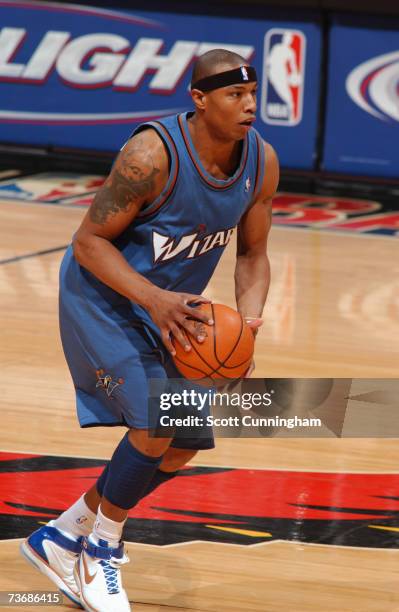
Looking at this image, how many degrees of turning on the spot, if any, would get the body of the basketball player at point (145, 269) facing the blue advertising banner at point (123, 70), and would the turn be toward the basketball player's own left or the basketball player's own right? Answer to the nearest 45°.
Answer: approximately 135° to the basketball player's own left

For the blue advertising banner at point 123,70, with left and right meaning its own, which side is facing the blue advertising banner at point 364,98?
left

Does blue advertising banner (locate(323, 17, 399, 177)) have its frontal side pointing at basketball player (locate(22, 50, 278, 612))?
yes

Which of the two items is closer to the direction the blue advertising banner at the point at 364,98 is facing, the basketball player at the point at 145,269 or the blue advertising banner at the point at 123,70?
the basketball player

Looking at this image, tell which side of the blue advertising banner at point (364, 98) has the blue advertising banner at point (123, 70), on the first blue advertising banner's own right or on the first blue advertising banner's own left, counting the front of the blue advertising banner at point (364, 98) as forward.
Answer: on the first blue advertising banner's own right

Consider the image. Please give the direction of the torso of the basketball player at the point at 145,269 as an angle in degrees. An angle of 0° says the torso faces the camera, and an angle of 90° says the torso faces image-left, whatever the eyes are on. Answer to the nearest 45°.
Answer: approximately 315°

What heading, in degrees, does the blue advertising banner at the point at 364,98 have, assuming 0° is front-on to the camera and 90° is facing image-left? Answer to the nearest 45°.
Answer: approximately 0°

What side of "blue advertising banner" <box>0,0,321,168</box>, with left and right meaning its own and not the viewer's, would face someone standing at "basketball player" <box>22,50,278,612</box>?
front

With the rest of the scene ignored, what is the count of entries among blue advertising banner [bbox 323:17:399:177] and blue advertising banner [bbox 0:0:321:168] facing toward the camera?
2
